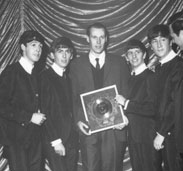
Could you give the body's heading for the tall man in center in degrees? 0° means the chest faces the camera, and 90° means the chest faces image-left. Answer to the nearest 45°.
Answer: approximately 0°
